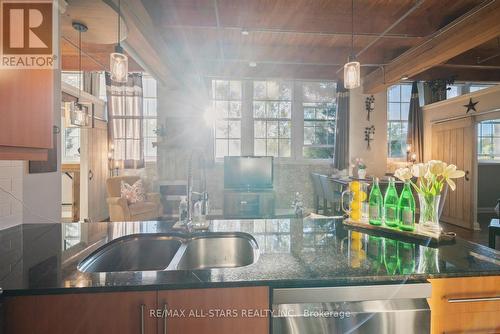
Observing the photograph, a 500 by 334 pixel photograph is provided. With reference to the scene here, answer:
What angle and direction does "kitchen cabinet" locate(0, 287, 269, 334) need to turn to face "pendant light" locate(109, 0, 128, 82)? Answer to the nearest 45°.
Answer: approximately 180°

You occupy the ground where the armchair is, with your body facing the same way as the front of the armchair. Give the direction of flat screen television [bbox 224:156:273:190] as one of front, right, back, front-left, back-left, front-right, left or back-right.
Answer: front-left

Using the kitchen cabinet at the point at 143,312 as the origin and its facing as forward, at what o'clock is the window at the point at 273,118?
The window is roughly at 7 o'clock from the kitchen cabinet.

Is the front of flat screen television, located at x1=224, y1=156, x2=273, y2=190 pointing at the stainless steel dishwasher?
yes

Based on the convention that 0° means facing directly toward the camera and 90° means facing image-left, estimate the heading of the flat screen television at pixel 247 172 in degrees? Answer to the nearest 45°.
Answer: approximately 0°

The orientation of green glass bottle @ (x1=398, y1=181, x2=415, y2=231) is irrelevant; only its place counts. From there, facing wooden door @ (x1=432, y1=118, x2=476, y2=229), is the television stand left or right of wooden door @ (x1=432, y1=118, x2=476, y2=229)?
left

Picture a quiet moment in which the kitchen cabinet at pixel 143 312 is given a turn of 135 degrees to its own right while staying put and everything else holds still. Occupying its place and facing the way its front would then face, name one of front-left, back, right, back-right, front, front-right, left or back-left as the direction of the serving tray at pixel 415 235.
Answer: back-right
